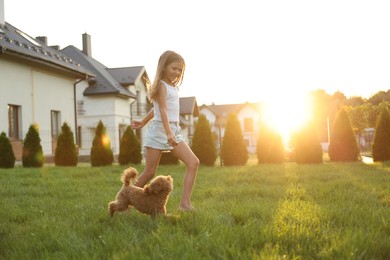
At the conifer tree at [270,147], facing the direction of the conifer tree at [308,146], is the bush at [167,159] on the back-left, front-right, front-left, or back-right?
back-right

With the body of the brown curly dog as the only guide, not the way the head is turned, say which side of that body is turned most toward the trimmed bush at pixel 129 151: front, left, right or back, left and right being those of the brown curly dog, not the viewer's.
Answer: left

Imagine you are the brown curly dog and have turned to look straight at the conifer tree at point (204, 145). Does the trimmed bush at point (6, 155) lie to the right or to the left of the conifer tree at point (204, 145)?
left
